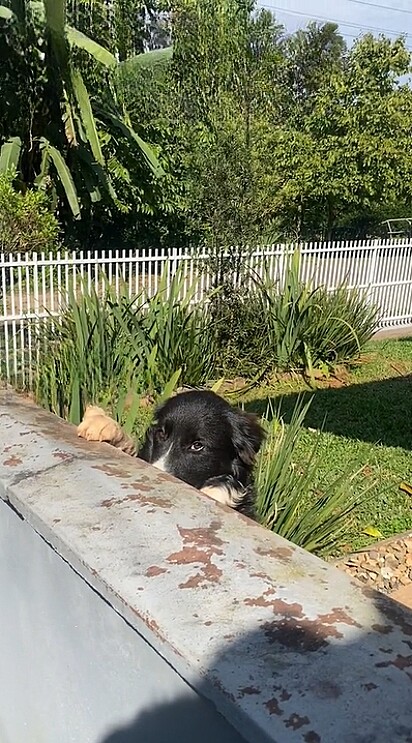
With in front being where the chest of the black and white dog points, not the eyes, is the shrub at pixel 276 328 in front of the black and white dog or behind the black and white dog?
behind

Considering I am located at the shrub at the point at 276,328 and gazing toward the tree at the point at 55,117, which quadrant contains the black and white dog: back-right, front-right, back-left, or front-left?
back-left

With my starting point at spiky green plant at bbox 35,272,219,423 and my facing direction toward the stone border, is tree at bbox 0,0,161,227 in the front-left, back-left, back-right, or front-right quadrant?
back-left

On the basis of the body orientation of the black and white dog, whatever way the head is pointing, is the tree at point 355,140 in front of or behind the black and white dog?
behind

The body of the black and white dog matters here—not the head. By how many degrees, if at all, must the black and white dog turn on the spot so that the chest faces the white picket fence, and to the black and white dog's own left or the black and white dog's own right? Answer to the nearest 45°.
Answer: approximately 135° to the black and white dog's own right

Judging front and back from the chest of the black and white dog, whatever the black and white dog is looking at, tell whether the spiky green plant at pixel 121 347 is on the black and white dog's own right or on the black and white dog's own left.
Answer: on the black and white dog's own right

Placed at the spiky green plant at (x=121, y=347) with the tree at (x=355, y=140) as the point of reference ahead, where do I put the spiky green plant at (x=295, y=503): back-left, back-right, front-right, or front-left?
back-right

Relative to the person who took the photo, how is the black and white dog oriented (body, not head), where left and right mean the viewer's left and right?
facing the viewer and to the left of the viewer
